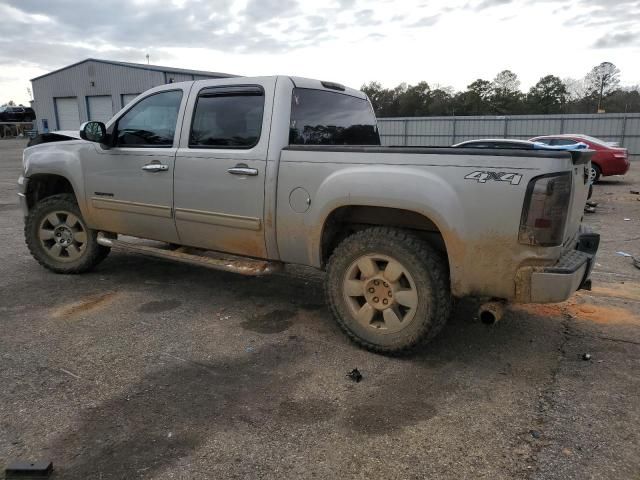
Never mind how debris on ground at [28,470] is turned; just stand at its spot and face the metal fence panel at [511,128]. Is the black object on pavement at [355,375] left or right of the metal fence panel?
right

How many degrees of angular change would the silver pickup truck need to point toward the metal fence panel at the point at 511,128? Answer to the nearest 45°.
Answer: approximately 90° to its right

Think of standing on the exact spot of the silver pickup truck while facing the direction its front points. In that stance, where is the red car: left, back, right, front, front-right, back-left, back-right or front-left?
right

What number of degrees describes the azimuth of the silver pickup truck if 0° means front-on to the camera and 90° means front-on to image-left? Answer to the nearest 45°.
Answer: approximately 135°

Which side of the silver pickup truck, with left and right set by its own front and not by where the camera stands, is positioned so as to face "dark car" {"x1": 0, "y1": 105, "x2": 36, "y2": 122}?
front

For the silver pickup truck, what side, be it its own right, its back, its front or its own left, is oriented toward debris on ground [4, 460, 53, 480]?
left

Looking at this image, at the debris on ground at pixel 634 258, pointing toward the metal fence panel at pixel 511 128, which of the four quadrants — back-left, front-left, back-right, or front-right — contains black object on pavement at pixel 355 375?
back-left
